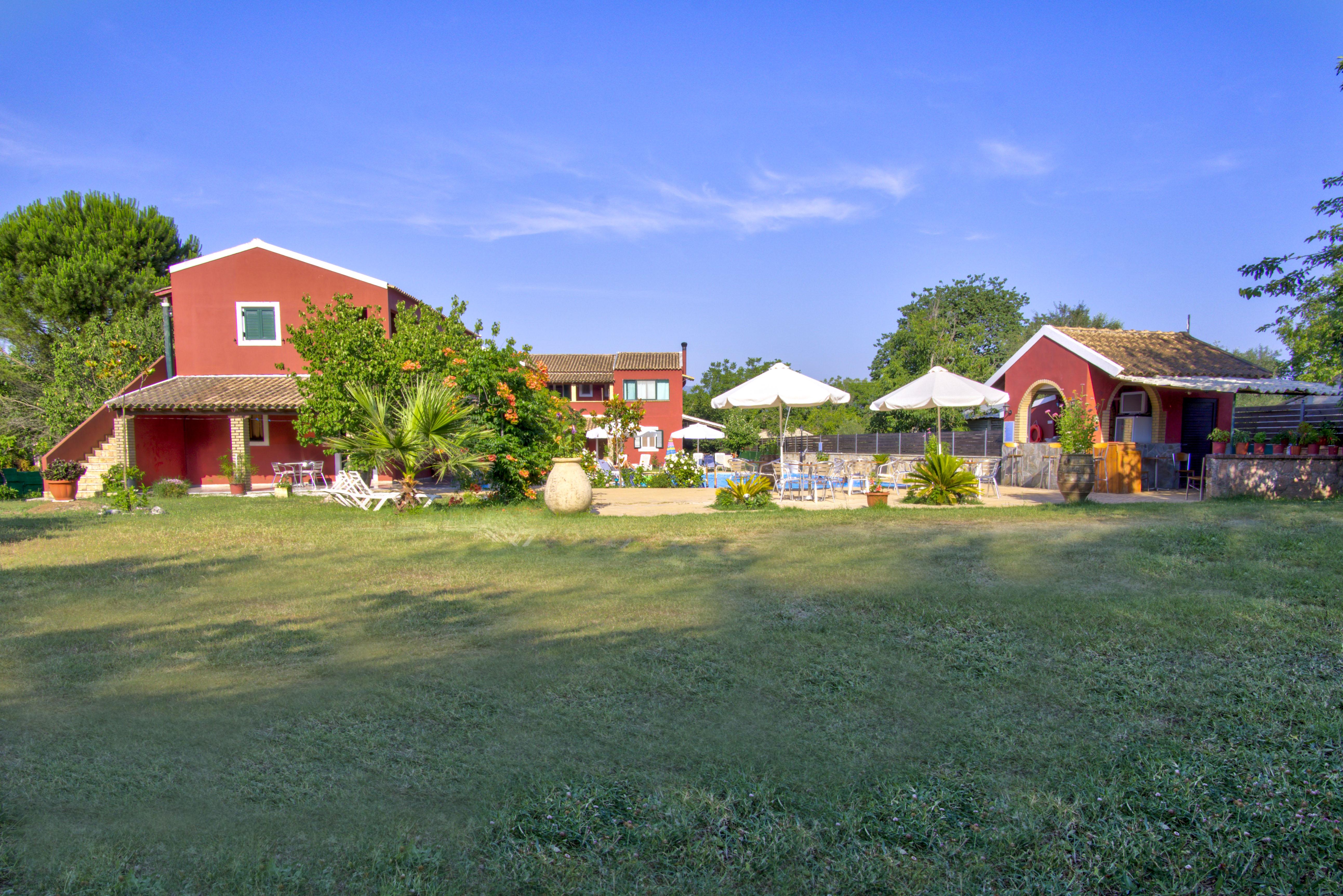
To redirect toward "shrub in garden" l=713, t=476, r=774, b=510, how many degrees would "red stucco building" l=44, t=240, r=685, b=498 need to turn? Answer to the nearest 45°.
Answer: approximately 45° to its left

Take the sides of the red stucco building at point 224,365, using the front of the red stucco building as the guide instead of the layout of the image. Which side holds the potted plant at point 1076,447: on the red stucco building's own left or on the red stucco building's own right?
on the red stucco building's own left

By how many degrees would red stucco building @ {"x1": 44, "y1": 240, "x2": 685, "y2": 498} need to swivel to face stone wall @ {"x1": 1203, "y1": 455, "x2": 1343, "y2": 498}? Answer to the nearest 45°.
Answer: approximately 45° to its left

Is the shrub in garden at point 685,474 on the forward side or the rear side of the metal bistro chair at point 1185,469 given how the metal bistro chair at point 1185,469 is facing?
on the rear side

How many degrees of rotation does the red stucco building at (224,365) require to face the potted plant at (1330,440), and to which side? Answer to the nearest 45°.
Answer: approximately 45° to its left

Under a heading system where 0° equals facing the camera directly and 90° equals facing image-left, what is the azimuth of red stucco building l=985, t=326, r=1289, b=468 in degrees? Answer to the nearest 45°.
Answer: approximately 45°

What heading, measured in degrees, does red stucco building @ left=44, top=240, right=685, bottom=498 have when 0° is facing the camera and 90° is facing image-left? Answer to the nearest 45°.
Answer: approximately 0°
